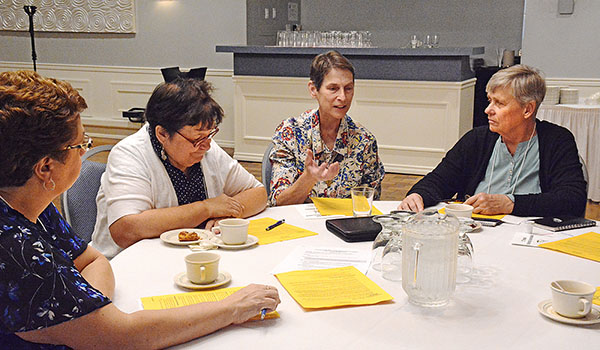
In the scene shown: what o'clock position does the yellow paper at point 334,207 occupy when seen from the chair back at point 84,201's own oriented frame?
The yellow paper is roughly at 11 o'clock from the chair back.

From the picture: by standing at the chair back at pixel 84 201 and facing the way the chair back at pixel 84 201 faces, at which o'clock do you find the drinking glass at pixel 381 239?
The drinking glass is roughly at 12 o'clock from the chair back.

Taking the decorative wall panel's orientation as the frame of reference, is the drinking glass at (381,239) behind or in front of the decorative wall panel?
in front

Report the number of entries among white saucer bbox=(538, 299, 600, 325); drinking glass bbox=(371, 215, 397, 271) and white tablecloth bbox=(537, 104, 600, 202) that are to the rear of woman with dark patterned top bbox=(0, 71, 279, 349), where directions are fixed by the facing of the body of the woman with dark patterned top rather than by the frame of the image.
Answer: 0

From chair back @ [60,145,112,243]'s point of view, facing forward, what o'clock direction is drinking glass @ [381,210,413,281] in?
The drinking glass is roughly at 12 o'clock from the chair back.

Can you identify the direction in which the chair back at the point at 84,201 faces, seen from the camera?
facing the viewer and to the right of the viewer

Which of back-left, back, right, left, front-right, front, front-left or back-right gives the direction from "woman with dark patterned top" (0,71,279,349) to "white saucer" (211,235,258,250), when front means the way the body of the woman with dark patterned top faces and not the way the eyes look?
front-left

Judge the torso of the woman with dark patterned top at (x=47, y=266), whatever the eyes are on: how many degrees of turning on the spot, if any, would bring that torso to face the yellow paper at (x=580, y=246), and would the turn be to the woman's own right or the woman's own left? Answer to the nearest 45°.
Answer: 0° — they already face it

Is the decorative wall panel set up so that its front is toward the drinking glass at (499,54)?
no

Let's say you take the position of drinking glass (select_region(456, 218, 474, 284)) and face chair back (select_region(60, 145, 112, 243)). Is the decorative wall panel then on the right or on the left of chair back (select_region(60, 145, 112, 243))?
right

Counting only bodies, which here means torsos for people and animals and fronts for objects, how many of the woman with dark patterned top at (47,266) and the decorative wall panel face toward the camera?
1

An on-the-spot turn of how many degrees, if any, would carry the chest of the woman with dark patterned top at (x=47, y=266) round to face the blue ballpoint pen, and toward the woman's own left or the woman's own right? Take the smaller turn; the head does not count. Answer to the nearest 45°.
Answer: approximately 45° to the woman's own left

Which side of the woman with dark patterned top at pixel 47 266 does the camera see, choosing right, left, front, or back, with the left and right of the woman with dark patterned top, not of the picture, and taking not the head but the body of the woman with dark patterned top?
right

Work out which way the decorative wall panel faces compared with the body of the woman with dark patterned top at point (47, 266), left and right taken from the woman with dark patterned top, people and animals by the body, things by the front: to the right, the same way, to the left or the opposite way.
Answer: to the right

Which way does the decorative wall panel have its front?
toward the camera

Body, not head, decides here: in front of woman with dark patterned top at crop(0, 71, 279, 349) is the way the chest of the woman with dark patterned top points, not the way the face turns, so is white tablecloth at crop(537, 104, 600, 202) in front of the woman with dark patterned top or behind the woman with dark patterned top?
in front

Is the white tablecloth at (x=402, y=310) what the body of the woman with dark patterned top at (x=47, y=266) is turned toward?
yes
